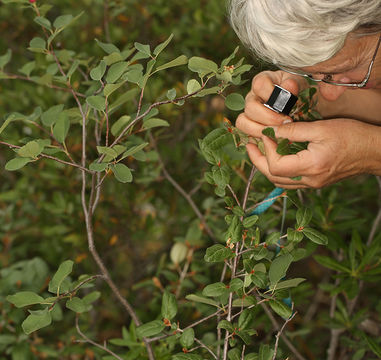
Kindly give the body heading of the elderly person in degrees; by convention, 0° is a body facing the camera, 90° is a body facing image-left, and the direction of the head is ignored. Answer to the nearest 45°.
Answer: approximately 45°
